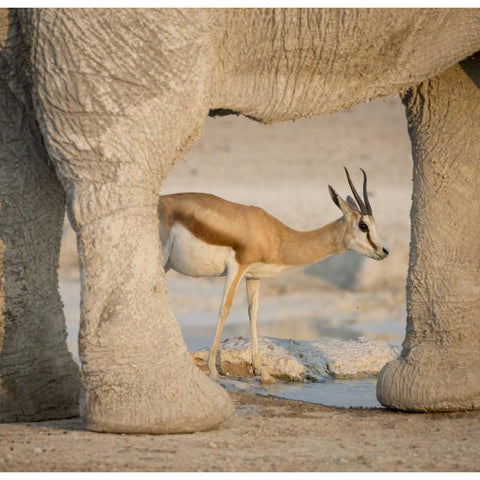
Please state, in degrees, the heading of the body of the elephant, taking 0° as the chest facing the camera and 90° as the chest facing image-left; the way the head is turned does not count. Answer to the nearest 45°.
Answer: approximately 270°

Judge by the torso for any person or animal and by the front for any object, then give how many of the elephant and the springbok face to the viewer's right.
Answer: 2

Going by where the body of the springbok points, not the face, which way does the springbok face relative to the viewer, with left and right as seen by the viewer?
facing to the right of the viewer
